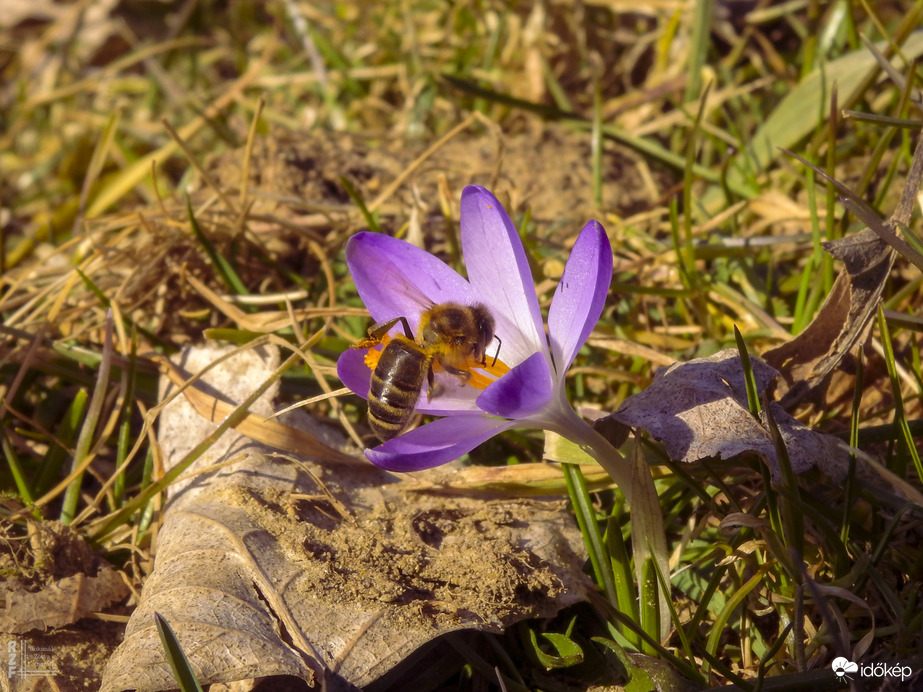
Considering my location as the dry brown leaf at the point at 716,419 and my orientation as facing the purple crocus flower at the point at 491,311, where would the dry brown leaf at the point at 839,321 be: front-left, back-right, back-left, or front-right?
back-right

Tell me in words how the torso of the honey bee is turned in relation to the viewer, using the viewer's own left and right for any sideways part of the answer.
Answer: facing to the right of the viewer

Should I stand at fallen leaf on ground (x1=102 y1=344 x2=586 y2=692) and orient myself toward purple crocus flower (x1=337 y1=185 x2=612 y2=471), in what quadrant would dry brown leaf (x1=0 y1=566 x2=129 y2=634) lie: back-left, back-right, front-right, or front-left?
back-left
